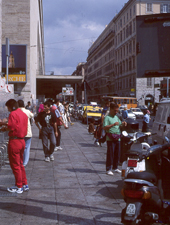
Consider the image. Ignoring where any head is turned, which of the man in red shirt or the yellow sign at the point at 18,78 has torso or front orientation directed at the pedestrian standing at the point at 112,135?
the yellow sign

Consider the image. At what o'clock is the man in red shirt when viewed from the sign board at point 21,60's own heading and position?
The man in red shirt is roughly at 12 o'clock from the sign board.

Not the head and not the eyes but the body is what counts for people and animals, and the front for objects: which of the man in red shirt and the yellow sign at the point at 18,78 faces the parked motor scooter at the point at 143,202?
the yellow sign

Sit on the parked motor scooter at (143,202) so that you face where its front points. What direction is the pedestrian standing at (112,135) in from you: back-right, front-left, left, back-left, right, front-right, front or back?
front-left

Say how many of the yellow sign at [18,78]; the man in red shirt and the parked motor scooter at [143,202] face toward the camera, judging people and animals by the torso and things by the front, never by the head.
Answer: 1

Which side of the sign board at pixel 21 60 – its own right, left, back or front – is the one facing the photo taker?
front

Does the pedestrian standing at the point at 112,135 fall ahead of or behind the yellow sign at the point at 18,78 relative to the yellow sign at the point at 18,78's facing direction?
ahead

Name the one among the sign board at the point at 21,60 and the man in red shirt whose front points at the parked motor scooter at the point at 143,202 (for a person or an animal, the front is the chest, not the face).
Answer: the sign board
